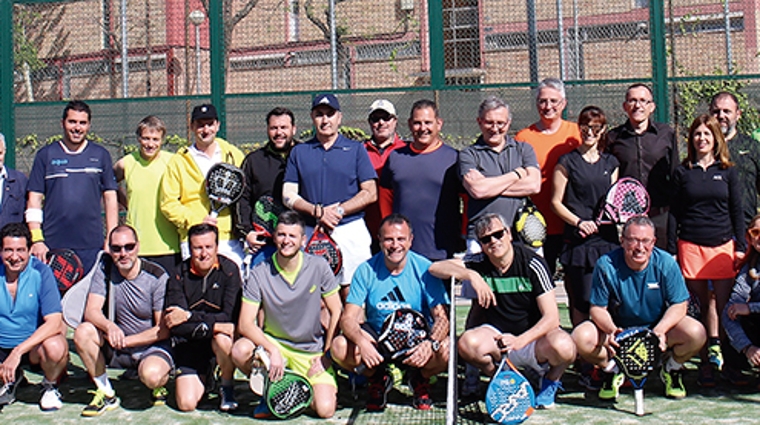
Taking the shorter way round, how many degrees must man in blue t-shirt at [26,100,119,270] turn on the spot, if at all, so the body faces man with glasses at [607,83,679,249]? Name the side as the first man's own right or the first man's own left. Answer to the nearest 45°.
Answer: approximately 45° to the first man's own left

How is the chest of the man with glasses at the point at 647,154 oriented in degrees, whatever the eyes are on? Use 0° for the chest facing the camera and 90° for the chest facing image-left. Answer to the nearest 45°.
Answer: approximately 0°

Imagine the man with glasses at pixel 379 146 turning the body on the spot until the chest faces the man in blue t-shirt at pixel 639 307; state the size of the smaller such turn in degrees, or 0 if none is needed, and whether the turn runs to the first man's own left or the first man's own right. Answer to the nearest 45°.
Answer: approximately 45° to the first man's own left

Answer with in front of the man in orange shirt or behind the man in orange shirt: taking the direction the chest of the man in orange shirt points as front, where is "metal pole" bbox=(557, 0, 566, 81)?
behind
